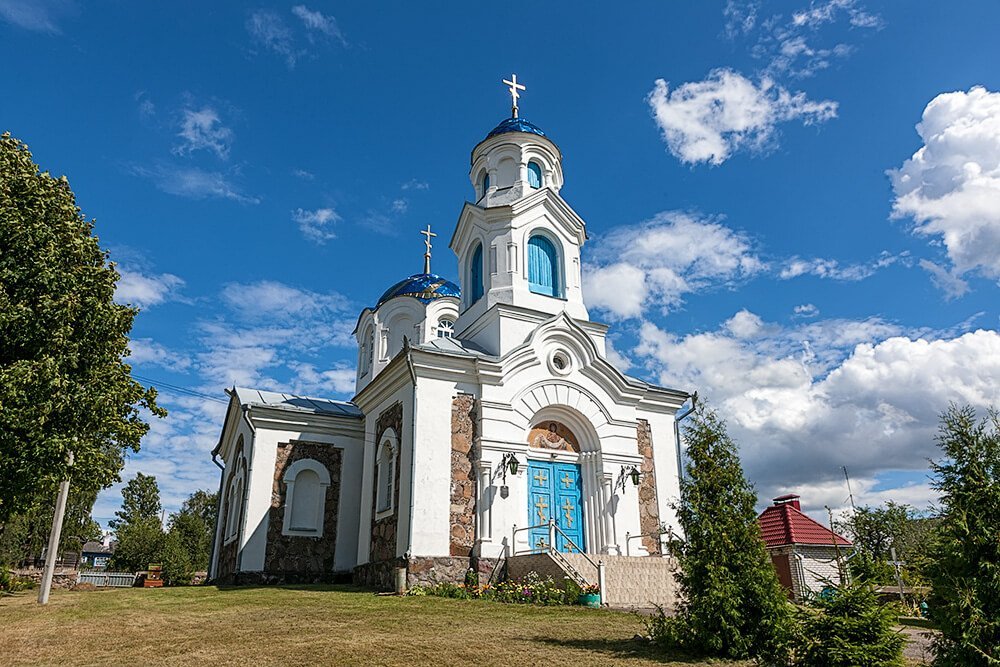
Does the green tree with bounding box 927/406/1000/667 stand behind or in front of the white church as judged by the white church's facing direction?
in front

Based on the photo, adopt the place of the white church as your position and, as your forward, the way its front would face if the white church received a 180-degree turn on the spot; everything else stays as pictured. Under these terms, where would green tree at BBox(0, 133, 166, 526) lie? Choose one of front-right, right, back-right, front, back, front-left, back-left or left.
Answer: left

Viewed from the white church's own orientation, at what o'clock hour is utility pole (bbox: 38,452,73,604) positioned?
The utility pole is roughly at 4 o'clock from the white church.

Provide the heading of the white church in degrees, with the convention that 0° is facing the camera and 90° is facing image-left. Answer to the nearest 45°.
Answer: approximately 315°

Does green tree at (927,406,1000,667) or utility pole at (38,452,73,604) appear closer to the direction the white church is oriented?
the green tree

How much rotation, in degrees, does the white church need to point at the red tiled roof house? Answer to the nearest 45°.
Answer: approximately 45° to its left

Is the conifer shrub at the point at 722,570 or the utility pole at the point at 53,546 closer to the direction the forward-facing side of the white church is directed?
the conifer shrub

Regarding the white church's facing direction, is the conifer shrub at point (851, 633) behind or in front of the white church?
in front
